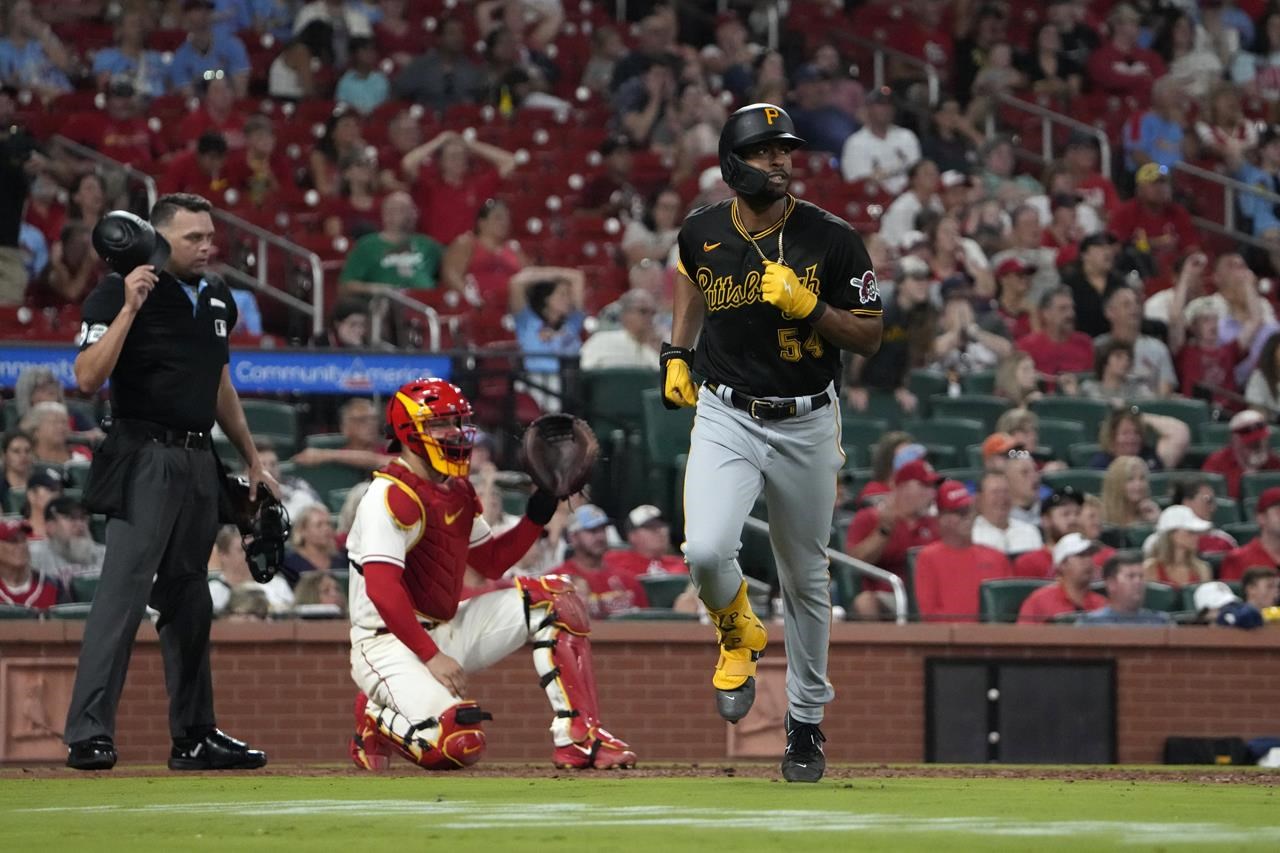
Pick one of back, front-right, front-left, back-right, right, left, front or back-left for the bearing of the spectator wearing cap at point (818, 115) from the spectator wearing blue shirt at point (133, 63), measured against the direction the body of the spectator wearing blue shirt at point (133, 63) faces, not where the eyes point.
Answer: left

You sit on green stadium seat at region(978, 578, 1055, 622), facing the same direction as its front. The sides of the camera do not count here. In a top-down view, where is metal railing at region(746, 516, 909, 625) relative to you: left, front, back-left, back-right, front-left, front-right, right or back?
right

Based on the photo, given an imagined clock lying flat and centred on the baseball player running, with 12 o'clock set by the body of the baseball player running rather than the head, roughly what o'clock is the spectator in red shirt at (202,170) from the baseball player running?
The spectator in red shirt is roughly at 5 o'clock from the baseball player running.

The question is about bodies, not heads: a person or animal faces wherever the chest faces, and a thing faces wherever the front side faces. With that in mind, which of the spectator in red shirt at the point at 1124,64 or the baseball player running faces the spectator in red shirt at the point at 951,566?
the spectator in red shirt at the point at 1124,64

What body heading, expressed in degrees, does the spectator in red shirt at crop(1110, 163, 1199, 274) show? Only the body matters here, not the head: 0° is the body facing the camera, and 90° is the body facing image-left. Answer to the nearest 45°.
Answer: approximately 0°
